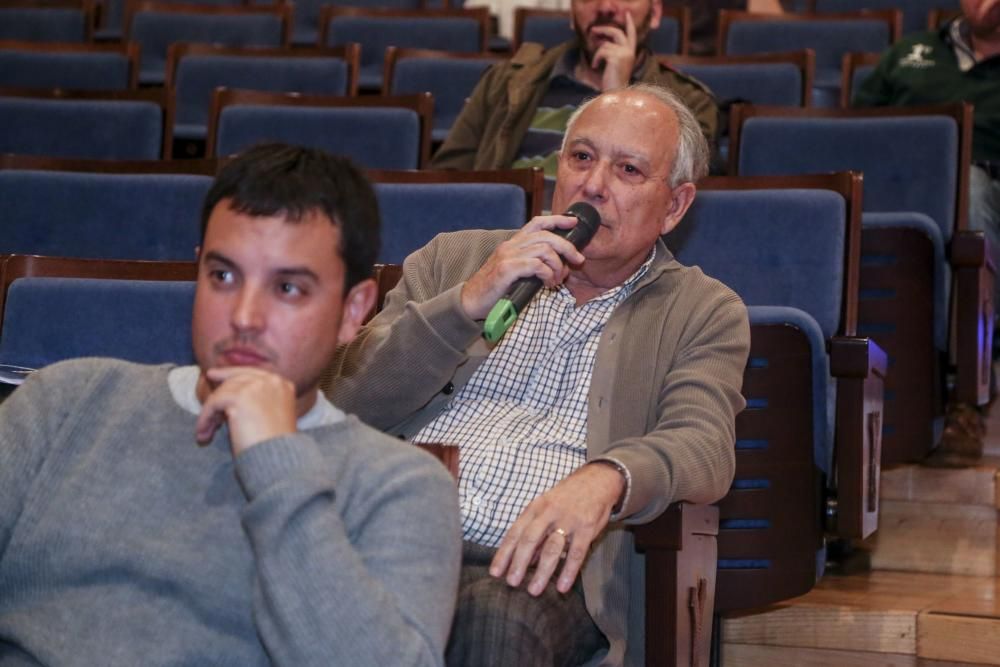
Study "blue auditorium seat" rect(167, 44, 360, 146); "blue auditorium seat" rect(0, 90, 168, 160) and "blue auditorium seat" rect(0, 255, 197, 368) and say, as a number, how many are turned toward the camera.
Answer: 3

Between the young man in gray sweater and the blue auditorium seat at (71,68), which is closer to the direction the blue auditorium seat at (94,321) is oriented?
the young man in gray sweater

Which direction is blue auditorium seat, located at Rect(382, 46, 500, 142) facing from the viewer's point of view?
toward the camera

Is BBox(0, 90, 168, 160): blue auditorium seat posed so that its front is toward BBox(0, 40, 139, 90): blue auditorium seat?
no

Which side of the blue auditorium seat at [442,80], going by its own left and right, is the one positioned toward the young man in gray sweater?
front

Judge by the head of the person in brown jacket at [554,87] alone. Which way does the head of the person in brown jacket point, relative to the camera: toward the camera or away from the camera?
toward the camera

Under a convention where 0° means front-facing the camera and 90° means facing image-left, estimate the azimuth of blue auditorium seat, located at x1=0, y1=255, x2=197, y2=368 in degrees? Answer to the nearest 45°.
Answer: approximately 0°

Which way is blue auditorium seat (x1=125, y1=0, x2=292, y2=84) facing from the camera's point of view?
toward the camera

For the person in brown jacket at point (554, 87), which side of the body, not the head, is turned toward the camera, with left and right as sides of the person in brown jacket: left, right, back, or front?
front

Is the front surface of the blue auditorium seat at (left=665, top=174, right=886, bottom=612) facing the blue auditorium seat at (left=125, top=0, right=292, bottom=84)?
no

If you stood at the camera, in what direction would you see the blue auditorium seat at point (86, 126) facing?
facing the viewer

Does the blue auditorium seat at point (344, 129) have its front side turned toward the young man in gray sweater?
yes

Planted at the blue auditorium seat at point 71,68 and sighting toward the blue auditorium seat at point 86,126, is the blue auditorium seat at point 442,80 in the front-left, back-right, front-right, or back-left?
front-left

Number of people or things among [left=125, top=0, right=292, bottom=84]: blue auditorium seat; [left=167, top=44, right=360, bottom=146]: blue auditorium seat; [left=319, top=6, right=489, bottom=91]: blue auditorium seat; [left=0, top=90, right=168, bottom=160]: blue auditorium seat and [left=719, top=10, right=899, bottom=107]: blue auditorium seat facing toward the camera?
5

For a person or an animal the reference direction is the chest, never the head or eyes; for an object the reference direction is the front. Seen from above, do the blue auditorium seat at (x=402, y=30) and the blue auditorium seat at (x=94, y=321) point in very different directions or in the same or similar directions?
same or similar directions

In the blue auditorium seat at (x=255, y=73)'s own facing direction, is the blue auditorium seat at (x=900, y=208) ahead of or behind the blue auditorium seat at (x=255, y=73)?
ahead

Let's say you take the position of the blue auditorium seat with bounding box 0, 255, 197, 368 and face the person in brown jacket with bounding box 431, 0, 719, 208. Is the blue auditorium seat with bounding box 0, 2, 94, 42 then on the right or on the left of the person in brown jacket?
left
